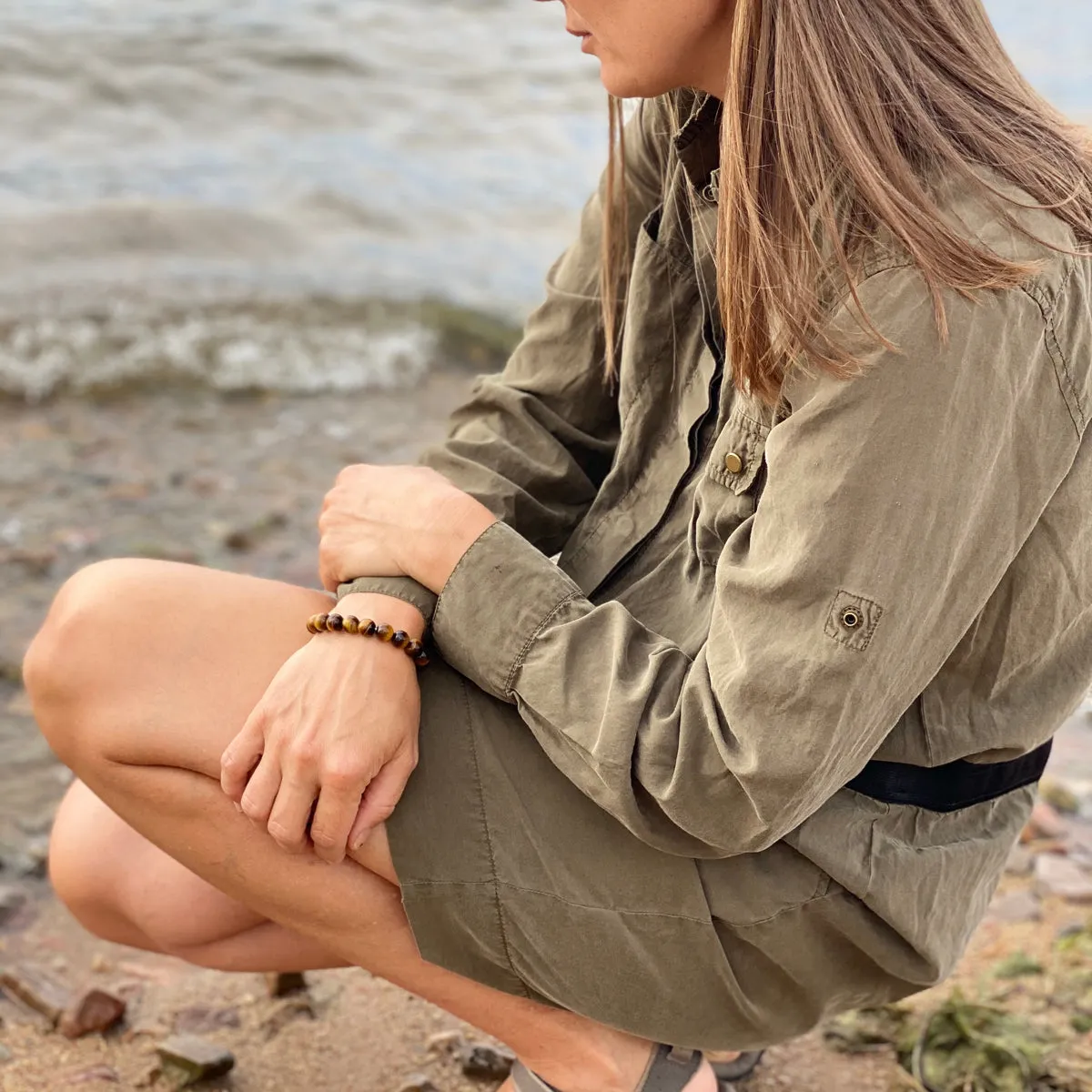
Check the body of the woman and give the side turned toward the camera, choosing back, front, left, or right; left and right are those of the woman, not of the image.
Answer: left

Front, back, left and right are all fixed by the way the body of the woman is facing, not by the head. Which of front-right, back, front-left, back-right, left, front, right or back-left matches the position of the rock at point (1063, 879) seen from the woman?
back-right

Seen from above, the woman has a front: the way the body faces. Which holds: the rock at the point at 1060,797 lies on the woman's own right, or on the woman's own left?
on the woman's own right
